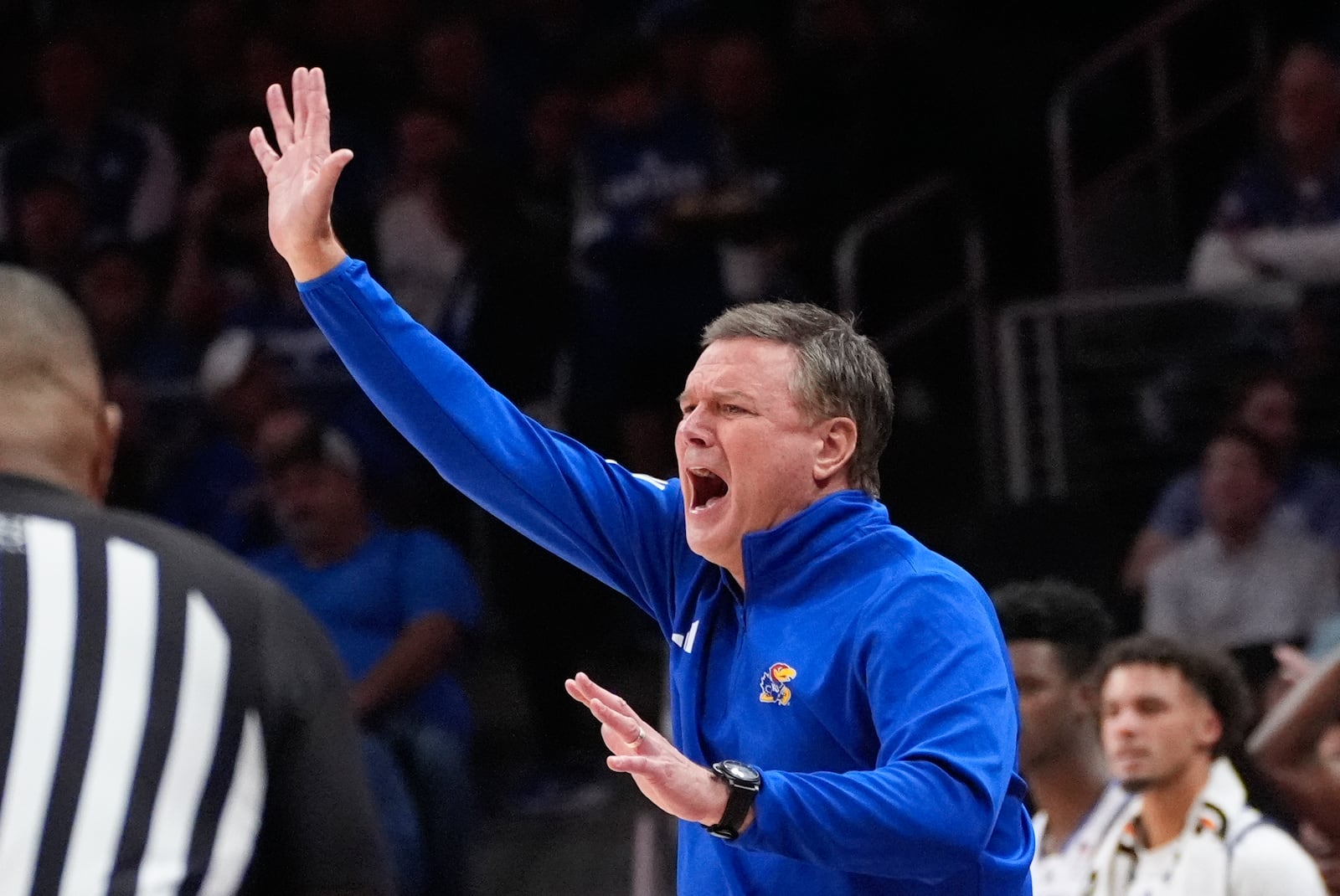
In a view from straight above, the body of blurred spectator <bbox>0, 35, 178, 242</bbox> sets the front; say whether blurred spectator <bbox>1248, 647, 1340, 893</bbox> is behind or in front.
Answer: in front

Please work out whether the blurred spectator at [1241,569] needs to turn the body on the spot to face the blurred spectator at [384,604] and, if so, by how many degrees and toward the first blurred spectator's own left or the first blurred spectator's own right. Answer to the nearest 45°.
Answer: approximately 90° to the first blurred spectator's own right

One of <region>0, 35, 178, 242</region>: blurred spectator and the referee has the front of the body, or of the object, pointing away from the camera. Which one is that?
the referee

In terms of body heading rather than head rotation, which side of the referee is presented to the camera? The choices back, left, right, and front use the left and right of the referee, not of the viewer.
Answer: back

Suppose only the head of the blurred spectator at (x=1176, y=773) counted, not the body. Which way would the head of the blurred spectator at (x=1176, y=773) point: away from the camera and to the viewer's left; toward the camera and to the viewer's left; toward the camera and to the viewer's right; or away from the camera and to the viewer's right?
toward the camera and to the viewer's left

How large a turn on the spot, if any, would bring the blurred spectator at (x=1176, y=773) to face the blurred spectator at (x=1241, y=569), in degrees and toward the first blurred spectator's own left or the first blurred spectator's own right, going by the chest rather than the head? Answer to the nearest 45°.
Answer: approximately 135° to the first blurred spectator's own right

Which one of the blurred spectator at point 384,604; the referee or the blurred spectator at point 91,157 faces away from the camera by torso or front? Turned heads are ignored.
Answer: the referee

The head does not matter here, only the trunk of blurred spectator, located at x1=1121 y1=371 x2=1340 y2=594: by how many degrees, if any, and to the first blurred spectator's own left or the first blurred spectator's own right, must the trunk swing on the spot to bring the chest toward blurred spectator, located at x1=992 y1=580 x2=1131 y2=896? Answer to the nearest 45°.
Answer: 0° — they already face them

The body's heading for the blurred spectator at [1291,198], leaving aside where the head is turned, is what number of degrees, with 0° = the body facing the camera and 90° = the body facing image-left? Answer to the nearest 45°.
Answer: approximately 0°
